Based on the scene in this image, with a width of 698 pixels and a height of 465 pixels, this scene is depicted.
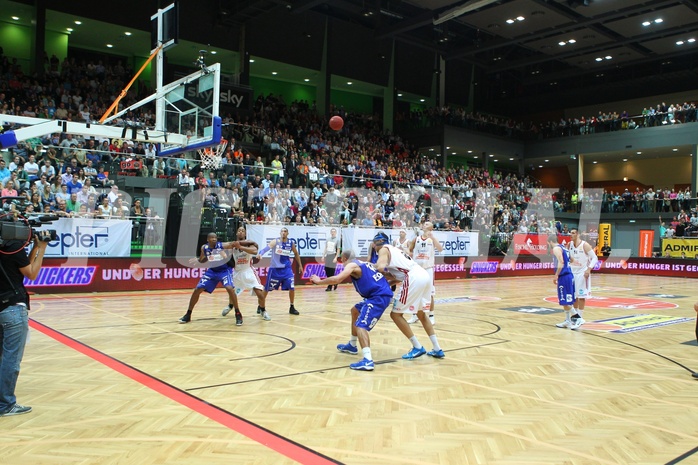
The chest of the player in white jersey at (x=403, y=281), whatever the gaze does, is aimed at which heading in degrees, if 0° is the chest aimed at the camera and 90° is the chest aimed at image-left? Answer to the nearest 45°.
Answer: approximately 90°

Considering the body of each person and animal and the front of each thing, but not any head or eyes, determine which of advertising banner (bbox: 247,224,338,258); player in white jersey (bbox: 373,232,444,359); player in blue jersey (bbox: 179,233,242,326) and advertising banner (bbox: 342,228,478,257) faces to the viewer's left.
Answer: the player in white jersey

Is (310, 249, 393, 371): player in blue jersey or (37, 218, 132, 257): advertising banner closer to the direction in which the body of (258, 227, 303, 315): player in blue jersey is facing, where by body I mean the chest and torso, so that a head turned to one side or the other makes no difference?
the player in blue jersey

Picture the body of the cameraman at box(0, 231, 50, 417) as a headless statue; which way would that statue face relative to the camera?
to the viewer's right

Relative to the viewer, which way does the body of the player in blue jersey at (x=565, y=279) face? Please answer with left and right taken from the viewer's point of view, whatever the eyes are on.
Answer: facing to the left of the viewer

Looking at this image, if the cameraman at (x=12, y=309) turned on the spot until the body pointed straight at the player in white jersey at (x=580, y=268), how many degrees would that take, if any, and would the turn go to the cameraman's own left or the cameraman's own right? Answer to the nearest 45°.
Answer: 0° — they already face them

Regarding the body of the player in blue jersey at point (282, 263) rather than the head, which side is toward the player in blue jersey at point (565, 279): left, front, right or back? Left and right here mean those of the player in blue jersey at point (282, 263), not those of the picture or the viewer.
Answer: left

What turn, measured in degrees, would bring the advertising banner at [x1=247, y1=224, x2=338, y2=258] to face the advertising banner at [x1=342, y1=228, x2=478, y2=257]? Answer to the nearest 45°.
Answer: approximately 135° to its left
